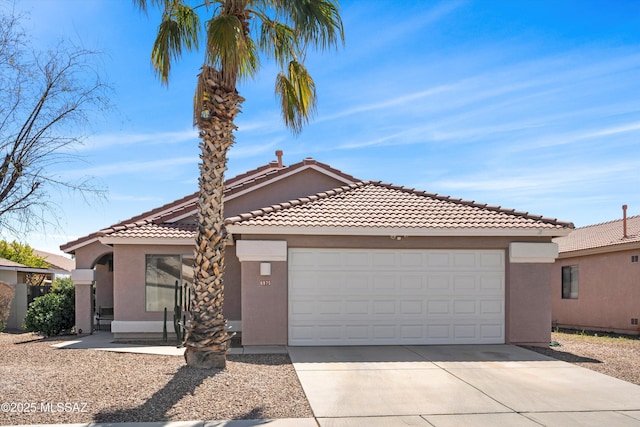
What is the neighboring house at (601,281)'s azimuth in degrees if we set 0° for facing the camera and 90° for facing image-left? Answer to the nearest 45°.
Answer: approximately 315°

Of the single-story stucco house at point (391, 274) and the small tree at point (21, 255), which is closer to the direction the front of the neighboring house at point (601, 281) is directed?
the single-story stucco house

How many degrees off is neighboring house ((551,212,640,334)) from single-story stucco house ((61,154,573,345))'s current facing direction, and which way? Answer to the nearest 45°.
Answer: approximately 135° to its left

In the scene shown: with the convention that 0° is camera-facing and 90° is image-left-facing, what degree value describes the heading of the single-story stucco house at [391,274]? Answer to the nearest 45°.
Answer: approximately 0°

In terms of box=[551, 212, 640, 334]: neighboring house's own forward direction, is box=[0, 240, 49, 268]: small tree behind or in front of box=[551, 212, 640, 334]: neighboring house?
behind

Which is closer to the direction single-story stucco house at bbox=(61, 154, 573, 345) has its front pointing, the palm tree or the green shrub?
the palm tree

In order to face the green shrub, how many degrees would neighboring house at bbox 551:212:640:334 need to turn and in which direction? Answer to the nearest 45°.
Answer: approximately 90° to its right

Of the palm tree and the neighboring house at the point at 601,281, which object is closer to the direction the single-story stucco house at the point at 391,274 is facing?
the palm tree
